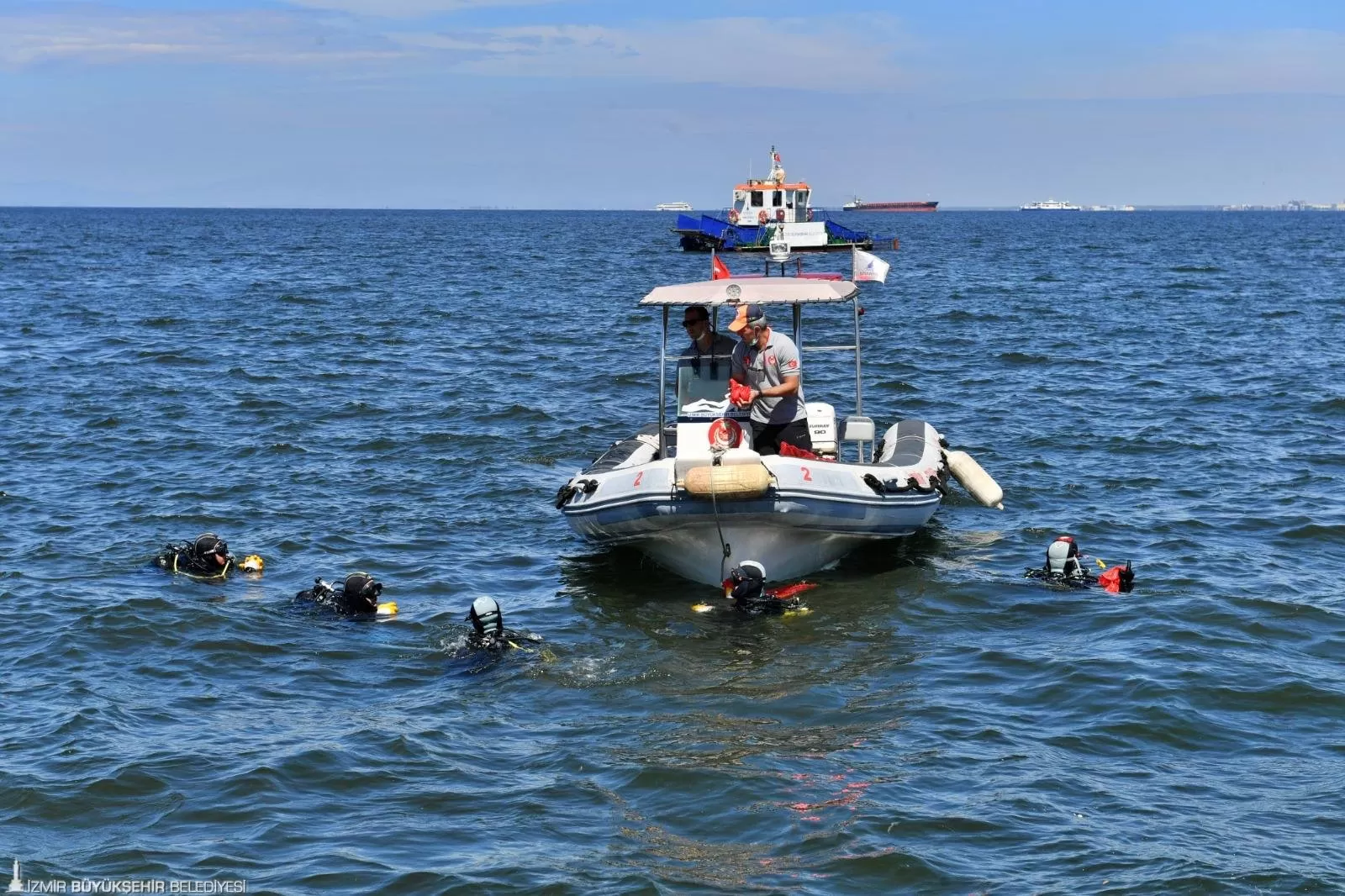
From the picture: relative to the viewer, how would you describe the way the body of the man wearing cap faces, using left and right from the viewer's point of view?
facing the viewer and to the left of the viewer

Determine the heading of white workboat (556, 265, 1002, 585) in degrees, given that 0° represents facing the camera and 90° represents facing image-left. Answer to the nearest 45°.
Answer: approximately 0°

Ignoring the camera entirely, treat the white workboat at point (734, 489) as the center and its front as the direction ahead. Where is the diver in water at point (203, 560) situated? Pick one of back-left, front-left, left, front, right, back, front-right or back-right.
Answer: right

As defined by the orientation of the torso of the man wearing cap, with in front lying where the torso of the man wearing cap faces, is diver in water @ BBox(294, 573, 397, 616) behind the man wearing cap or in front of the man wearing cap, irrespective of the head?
in front

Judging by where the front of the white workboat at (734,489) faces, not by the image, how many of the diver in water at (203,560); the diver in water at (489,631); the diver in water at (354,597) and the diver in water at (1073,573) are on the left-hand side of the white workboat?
1

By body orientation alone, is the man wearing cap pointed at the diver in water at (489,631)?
yes

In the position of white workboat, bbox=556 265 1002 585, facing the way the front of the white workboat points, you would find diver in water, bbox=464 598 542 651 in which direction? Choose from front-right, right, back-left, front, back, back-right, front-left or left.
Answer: front-right

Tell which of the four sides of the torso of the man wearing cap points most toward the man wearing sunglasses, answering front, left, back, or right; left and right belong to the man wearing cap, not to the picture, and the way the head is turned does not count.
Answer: right
